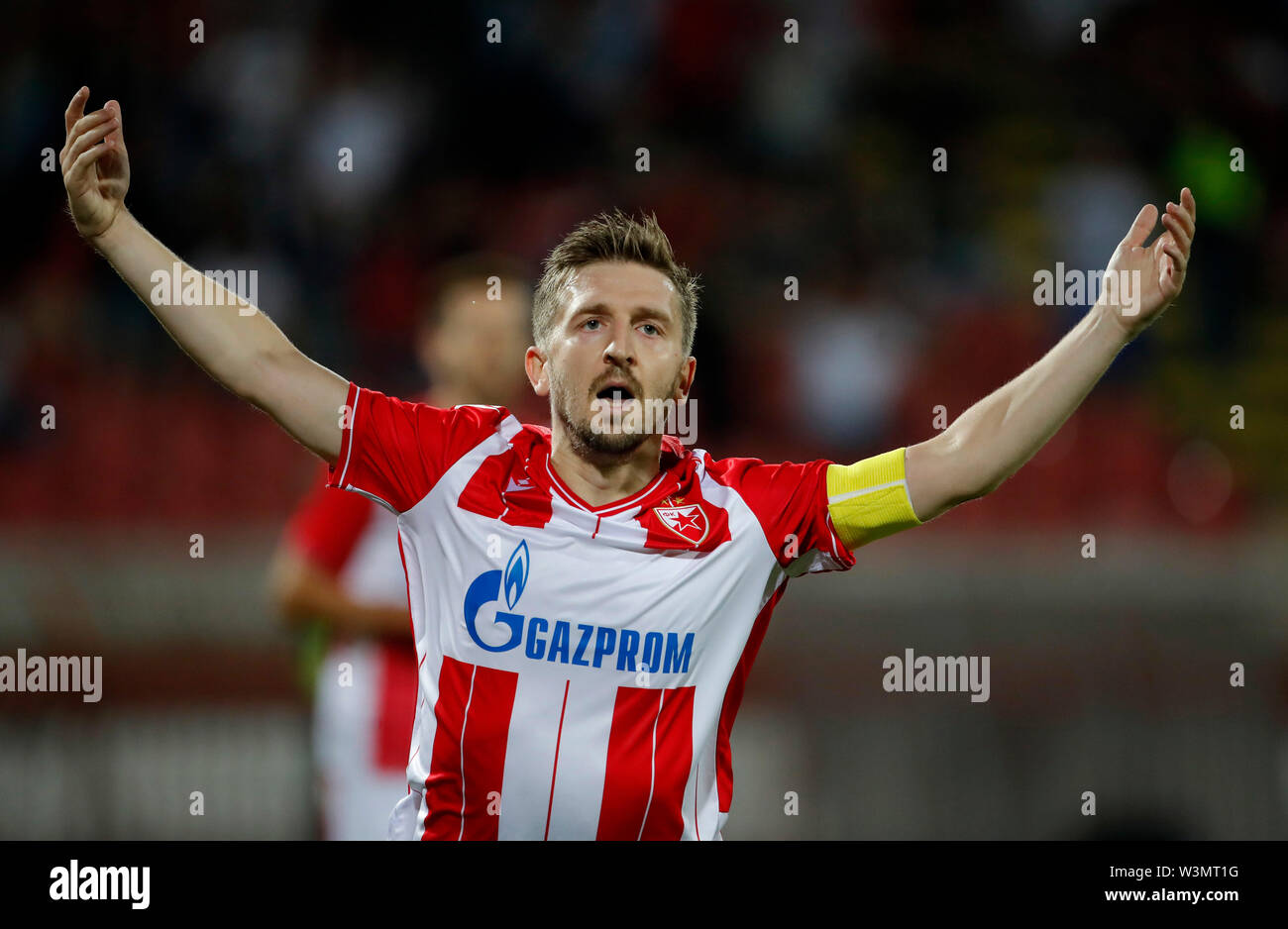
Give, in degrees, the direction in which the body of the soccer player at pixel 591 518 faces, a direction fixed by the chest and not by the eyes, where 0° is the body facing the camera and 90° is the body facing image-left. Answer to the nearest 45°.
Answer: approximately 0°

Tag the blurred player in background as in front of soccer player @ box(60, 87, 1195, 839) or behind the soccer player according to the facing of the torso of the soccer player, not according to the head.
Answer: behind
